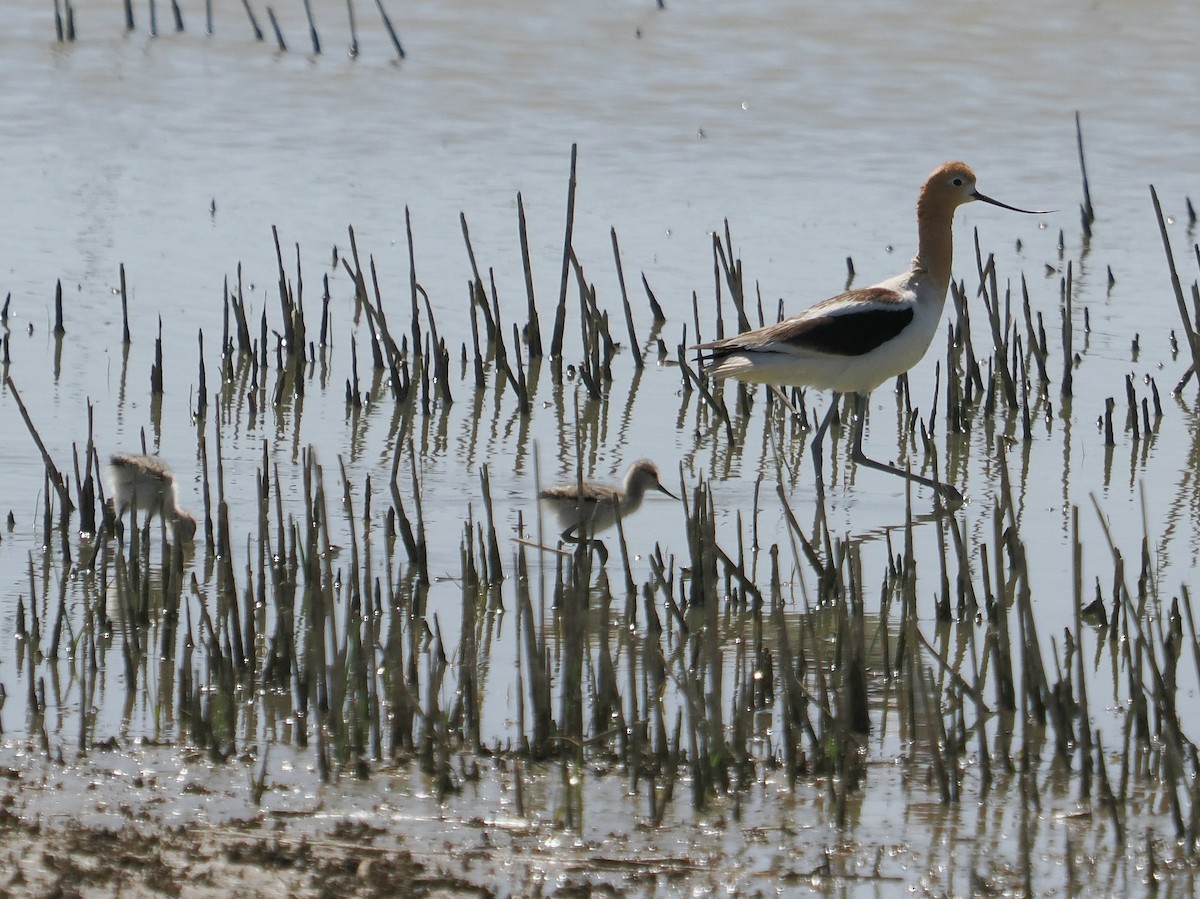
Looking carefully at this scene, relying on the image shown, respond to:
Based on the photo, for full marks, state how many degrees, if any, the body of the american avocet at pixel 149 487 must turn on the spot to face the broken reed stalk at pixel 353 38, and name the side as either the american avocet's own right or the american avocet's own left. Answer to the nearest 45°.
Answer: approximately 90° to the american avocet's own left

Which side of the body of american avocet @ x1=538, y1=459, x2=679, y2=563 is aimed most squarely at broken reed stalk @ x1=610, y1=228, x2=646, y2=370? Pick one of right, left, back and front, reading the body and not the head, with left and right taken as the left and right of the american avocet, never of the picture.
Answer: left

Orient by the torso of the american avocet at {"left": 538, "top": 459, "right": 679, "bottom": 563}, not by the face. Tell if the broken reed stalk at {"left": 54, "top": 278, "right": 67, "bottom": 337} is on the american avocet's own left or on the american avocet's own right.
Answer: on the american avocet's own left

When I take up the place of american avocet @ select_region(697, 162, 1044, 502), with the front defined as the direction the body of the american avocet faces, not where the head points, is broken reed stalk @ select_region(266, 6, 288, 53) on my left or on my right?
on my left

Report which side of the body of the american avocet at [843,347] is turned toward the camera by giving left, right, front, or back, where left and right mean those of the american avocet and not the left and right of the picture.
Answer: right

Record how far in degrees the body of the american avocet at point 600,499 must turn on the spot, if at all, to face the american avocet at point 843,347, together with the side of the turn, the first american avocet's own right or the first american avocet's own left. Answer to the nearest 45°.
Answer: approximately 45° to the first american avocet's own left

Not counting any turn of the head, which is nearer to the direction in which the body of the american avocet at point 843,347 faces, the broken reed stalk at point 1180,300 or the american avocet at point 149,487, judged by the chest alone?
the broken reed stalk

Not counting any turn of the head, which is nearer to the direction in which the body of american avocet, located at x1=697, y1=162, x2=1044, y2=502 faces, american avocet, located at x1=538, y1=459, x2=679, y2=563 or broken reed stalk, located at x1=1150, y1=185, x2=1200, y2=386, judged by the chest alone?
the broken reed stalk

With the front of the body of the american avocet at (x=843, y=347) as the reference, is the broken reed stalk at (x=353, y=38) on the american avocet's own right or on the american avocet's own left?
on the american avocet's own left

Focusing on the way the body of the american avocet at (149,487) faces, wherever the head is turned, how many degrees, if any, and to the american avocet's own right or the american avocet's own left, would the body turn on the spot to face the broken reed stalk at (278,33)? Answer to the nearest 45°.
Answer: approximately 90° to the american avocet's own left

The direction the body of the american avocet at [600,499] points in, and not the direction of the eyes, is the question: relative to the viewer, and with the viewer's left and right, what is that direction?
facing to the right of the viewer

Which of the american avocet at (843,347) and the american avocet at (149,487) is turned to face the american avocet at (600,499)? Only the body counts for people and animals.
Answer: the american avocet at (149,487)

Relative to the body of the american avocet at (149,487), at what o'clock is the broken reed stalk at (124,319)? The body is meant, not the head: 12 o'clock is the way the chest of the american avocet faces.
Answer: The broken reed stalk is roughly at 9 o'clock from the american avocet.

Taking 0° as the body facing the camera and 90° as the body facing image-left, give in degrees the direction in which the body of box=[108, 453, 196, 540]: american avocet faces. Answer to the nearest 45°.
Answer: approximately 270°
